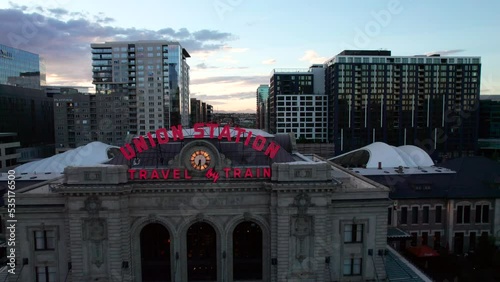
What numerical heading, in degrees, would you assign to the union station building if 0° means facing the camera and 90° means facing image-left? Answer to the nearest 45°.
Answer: approximately 0°
